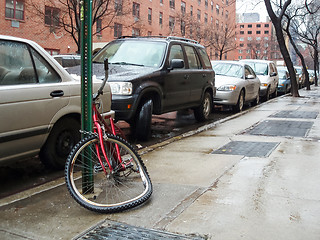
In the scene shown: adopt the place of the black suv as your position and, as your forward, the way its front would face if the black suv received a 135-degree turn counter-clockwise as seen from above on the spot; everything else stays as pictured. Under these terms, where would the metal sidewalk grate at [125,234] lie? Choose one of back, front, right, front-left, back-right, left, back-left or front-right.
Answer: right

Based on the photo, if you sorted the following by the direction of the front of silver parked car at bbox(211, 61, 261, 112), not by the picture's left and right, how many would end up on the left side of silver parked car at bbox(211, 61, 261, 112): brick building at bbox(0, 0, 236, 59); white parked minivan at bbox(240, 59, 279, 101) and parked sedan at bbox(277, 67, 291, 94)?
0

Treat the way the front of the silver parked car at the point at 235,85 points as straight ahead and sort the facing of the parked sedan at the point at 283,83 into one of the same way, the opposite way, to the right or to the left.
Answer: the same way

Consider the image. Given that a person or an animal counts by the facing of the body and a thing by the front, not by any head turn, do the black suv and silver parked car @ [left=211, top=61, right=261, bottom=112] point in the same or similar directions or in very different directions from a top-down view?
same or similar directions

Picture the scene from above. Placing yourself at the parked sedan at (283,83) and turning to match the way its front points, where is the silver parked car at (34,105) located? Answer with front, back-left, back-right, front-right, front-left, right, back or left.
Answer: front-left

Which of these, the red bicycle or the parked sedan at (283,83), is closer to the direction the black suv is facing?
the red bicycle

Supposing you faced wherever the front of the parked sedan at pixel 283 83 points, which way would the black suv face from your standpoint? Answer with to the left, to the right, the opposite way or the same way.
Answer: the same way

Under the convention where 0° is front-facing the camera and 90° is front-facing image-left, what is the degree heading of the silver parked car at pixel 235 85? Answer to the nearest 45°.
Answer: approximately 45°

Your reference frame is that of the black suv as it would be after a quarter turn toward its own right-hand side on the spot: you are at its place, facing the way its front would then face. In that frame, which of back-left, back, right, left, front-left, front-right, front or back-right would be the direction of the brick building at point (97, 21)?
front-right

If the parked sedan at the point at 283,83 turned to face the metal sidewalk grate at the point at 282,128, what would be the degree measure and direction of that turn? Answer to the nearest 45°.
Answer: approximately 45° to its left

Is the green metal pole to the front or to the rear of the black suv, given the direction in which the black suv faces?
to the front

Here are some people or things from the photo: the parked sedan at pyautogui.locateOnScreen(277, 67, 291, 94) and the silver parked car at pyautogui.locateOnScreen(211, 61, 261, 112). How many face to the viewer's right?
0

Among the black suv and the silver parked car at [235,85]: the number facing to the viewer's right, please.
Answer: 0

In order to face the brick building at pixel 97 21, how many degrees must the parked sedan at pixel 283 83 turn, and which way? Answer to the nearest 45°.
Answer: approximately 45° to its right

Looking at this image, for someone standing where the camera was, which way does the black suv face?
facing the viewer and to the left of the viewer

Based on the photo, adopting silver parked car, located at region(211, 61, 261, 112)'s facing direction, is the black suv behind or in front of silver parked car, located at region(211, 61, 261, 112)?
in front

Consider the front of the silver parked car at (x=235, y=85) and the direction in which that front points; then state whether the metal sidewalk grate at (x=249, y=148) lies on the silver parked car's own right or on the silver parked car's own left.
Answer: on the silver parked car's own left

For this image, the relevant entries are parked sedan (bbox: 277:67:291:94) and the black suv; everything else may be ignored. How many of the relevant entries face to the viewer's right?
0

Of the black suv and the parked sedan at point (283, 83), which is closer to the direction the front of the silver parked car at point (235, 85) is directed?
the black suv

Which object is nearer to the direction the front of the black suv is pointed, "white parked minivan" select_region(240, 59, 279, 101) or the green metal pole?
the green metal pole

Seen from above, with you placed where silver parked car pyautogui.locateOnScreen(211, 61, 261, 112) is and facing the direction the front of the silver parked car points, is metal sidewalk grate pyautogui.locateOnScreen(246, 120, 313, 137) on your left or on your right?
on your left
